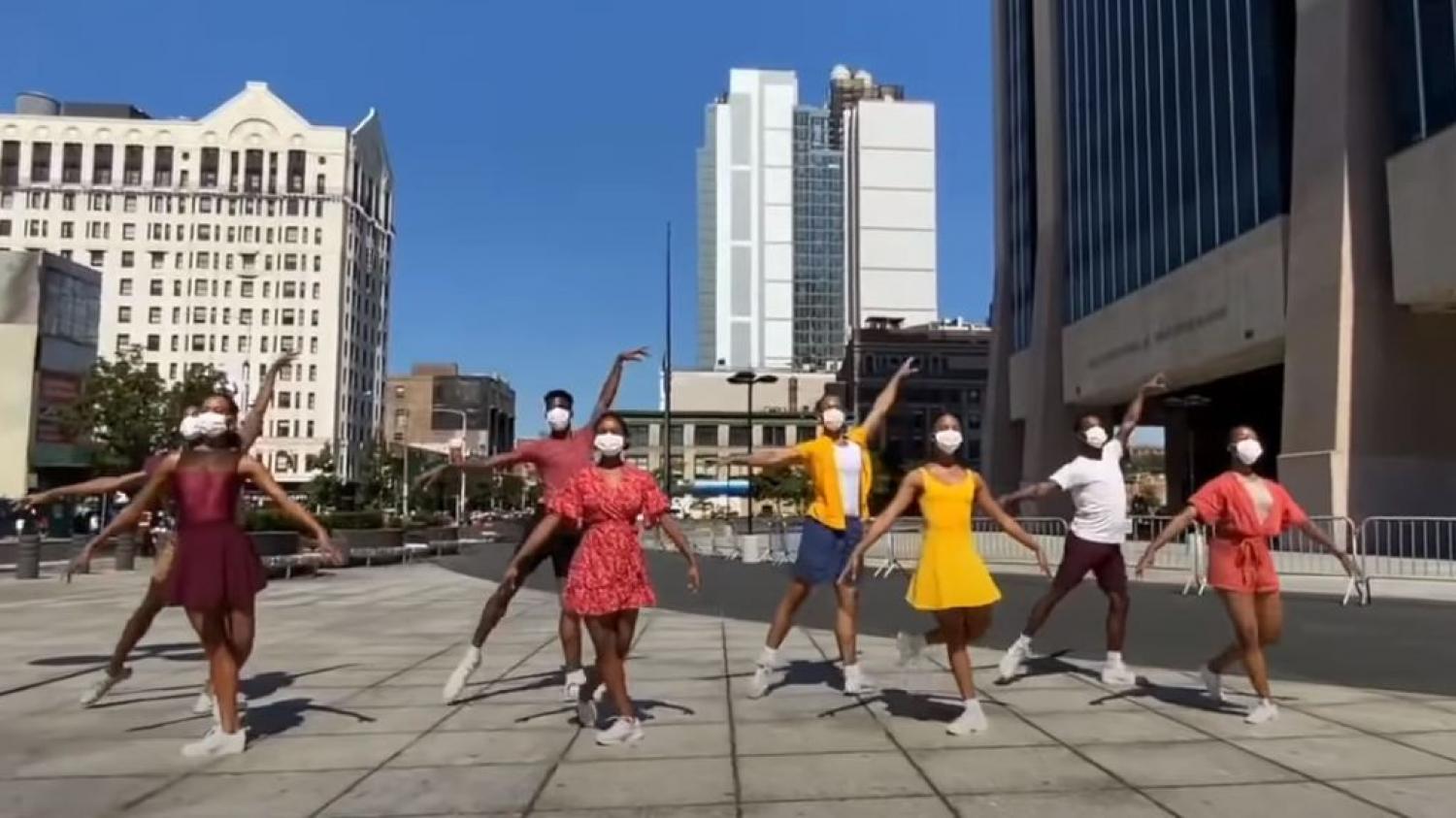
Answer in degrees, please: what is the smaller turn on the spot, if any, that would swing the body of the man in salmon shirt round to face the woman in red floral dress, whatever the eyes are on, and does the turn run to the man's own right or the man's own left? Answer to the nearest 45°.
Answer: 0° — they already face them

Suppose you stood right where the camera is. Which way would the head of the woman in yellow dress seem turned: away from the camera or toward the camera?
toward the camera

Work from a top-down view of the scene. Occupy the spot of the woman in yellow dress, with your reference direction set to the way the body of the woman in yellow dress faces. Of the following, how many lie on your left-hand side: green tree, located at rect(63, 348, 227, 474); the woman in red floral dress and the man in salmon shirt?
0

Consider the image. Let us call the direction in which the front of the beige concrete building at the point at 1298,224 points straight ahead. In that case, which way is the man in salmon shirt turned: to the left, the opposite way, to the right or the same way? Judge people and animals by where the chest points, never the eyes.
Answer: to the left

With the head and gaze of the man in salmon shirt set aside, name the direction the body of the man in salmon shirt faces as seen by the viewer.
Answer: toward the camera

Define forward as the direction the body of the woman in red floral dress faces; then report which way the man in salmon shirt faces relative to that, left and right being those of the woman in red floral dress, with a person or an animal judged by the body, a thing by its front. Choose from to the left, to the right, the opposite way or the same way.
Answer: the same way

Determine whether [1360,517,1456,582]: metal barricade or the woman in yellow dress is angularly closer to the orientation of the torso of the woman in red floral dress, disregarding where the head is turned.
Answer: the woman in yellow dress

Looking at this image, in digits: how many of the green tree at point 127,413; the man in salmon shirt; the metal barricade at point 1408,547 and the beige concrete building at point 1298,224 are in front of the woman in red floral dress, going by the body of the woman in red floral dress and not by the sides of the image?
0

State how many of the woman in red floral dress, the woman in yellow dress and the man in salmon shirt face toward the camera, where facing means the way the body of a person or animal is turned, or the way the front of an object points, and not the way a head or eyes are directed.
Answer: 3

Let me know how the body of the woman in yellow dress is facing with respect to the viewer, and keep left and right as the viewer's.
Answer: facing the viewer

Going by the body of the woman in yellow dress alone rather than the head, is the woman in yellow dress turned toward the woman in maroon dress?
no

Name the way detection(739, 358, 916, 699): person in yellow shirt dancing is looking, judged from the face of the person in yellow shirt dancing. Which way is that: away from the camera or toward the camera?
toward the camera

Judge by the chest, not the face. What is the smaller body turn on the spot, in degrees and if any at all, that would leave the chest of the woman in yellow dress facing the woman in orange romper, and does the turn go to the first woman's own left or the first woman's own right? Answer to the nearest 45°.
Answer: approximately 135° to the first woman's own left

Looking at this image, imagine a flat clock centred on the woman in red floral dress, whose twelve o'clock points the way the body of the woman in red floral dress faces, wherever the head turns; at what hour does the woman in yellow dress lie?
The woman in yellow dress is roughly at 9 o'clock from the woman in red floral dress.

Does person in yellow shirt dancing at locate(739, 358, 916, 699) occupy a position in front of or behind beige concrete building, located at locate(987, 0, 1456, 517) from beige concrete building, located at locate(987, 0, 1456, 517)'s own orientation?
in front

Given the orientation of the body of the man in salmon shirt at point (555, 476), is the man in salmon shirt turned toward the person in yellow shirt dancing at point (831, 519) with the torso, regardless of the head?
no

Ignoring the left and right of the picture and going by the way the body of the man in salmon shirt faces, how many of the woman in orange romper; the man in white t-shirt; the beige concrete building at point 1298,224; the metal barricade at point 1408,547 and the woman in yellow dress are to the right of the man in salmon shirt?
0

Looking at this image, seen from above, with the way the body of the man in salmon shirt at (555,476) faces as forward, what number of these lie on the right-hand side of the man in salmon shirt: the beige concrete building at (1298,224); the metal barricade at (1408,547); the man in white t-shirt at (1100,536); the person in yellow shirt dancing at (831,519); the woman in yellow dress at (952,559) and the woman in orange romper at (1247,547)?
0

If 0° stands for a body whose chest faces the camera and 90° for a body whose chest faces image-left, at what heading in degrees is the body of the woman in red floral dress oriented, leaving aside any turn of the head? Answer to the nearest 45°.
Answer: approximately 0°

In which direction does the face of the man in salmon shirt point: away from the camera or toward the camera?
toward the camera

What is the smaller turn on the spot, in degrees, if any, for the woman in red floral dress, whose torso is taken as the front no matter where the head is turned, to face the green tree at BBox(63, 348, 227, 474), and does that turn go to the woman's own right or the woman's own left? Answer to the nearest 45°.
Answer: approximately 135° to the woman's own right
